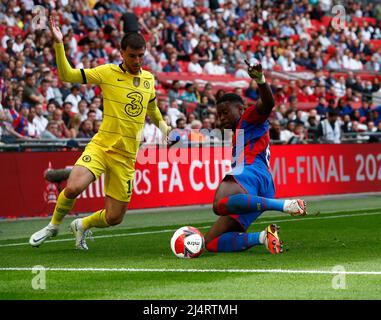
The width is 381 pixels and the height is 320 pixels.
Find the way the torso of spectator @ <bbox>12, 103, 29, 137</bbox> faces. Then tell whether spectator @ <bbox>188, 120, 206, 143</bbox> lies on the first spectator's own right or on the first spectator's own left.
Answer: on the first spectator's own left

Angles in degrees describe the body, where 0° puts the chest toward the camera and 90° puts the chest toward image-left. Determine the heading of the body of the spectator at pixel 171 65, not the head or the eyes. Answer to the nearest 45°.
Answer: approximately 0°

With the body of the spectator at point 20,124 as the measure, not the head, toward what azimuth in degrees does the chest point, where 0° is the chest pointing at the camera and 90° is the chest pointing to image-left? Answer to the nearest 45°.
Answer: approximately 315°

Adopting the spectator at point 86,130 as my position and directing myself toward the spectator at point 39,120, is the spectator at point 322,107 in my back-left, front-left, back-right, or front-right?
back-right

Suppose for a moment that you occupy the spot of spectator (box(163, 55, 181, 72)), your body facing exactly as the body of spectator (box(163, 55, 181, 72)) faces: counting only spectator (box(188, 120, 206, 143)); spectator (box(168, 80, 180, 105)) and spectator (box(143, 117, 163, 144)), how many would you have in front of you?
3

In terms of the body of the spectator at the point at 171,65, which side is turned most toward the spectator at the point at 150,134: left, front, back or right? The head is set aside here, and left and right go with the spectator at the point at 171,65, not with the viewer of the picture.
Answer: front

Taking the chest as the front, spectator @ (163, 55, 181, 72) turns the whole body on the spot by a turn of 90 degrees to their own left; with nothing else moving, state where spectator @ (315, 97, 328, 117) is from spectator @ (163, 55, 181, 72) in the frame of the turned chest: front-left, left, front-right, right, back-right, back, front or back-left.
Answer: front
